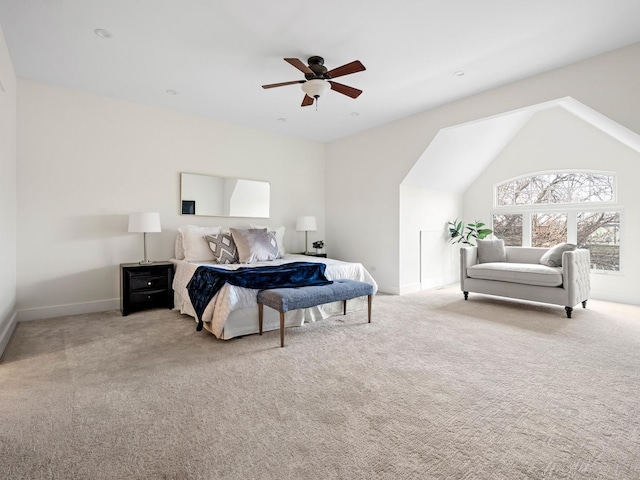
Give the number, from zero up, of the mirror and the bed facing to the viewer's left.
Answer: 0

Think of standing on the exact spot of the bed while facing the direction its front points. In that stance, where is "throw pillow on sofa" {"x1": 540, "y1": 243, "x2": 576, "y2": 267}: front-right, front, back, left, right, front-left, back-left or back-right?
front-left

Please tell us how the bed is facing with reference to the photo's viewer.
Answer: facing the viewer and to the right of the viewer

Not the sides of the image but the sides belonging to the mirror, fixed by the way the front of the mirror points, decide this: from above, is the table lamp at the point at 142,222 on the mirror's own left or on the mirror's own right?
on the mirror's own right

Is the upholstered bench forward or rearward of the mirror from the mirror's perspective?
forward

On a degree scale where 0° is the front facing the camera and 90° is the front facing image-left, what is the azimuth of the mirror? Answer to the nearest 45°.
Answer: approximately 315°

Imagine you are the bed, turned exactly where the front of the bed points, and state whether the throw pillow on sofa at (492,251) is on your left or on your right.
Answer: on your left

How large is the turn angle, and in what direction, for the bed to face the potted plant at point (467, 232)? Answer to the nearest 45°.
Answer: approximately 90° to its left
